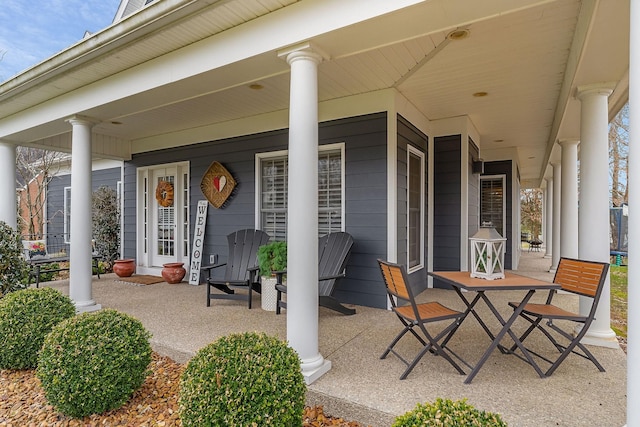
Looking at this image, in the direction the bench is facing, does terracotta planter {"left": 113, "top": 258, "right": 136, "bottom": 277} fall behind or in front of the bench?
in front

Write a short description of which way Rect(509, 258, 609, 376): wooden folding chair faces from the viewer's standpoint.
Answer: facing the viewer and to the left of the viewer

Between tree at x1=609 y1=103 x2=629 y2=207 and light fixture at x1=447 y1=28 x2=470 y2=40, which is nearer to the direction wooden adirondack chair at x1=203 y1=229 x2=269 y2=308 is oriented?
the light fixture

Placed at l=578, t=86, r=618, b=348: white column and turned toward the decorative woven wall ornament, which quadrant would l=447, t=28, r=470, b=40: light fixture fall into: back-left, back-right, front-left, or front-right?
front-left

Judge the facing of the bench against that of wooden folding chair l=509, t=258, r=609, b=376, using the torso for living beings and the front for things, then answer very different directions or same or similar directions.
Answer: very different directions

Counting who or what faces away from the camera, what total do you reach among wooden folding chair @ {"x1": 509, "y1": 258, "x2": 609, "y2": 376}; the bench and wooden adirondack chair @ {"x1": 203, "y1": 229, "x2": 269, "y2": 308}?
0

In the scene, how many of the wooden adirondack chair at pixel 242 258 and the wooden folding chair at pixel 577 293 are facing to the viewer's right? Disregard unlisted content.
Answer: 0

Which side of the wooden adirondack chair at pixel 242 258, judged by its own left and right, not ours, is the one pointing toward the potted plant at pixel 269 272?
left

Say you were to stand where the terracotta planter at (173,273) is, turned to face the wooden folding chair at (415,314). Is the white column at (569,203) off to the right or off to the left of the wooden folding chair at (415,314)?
left

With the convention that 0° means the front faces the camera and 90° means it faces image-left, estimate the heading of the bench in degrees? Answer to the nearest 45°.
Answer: approximately 315°

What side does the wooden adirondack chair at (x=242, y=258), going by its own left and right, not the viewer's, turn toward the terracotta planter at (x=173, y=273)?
right

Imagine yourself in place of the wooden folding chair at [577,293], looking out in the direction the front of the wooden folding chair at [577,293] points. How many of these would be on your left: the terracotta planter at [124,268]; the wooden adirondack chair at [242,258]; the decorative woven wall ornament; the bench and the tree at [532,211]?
0

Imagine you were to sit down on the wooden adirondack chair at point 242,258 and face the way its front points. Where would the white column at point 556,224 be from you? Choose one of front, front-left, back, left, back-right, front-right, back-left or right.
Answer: back-left

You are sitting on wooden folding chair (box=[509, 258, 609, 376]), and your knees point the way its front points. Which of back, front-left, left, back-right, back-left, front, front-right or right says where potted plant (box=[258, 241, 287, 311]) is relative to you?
front-right
